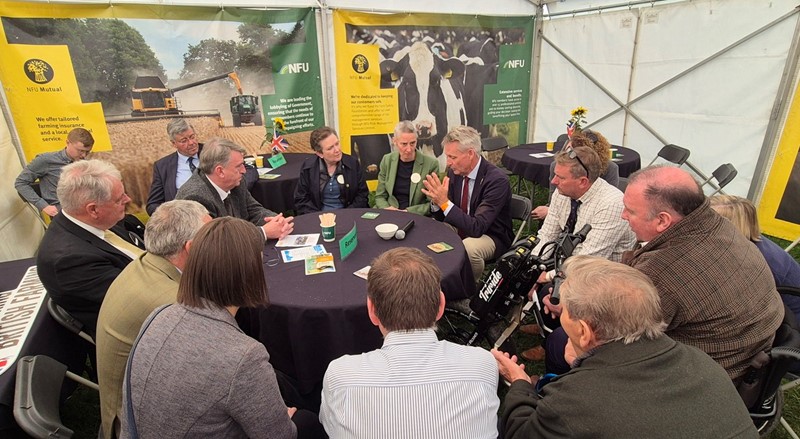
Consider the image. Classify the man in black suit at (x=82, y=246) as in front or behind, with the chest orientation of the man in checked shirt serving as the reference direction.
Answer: in front

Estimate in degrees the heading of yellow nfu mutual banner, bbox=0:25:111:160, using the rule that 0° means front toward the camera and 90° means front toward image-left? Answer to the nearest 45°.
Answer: approximately 0°

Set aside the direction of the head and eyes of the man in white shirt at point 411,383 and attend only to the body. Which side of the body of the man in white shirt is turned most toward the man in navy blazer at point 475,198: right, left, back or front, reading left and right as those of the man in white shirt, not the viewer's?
front

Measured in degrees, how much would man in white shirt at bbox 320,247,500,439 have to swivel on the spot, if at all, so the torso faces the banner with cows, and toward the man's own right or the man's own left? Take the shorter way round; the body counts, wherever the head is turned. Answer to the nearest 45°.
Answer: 0° — they already face it

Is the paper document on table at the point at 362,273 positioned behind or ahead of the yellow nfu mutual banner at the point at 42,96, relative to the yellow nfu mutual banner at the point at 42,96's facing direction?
ahead

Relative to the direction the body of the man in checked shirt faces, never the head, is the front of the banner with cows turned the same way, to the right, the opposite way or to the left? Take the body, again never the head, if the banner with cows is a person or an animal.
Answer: to the left

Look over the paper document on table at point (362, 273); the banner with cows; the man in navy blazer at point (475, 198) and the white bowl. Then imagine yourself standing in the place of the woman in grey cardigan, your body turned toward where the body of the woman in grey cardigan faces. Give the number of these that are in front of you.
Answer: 4

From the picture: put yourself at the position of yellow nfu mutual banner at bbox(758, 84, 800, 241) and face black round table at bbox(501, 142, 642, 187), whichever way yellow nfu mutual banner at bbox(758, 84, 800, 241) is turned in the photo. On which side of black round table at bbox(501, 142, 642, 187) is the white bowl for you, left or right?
left

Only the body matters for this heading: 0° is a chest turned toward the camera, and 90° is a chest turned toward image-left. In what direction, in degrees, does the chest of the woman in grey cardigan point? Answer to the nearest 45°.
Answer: approximately 225°

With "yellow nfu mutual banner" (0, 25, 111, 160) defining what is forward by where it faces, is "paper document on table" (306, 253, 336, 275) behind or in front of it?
in front

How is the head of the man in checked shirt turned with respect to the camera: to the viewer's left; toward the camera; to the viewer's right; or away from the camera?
to the viewer's left

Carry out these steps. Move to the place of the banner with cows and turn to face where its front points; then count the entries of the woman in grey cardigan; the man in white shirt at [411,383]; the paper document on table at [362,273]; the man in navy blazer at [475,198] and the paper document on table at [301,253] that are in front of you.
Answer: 5
